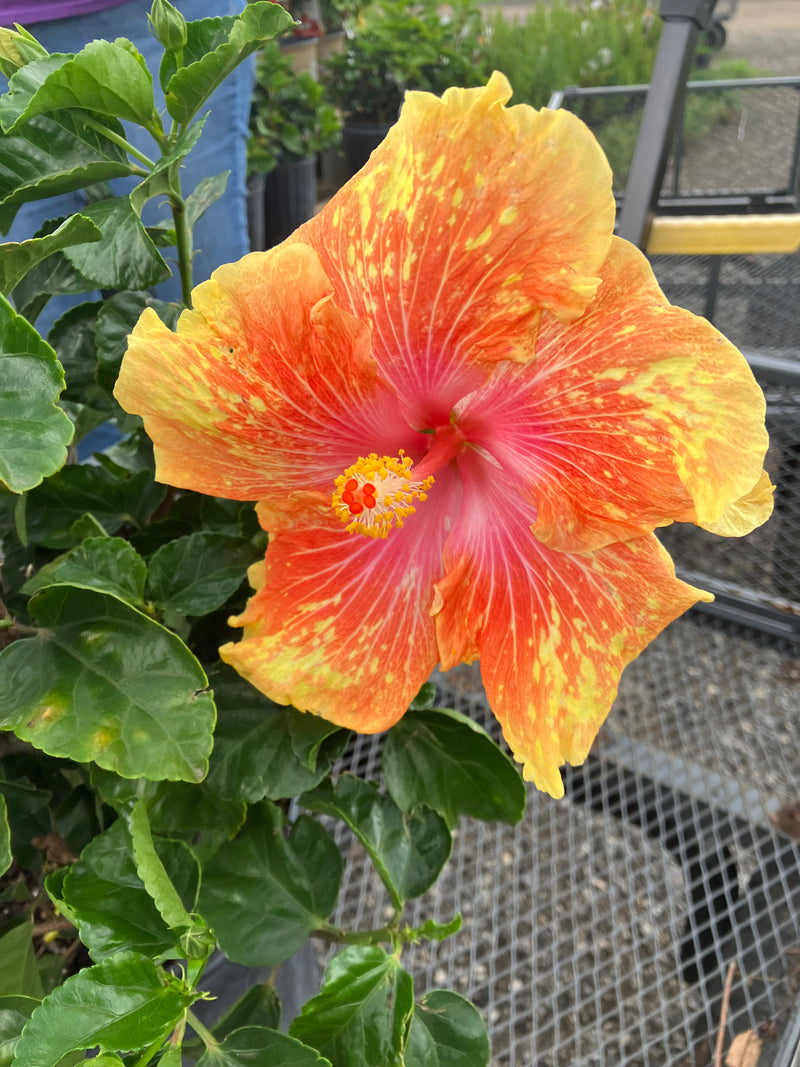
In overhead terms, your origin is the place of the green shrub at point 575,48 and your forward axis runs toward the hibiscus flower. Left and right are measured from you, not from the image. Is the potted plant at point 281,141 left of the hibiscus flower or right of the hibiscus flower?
right

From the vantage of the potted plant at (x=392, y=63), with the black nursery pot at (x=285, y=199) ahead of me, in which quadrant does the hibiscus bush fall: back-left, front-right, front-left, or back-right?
front-left

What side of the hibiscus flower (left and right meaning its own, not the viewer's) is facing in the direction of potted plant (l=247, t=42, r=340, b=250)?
back

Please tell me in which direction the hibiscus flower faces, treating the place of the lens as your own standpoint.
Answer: facing the viewer

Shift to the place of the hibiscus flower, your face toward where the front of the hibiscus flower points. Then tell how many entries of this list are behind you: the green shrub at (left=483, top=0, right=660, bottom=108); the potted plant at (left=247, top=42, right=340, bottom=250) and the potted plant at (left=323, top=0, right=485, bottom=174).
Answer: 3

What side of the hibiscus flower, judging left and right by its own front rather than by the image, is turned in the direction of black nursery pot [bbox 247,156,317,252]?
back

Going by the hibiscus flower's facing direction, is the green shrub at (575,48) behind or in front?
behind

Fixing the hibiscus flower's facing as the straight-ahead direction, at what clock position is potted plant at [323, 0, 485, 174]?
The potted plant is roughly at 6 o'clock from the hibiscus flower.
